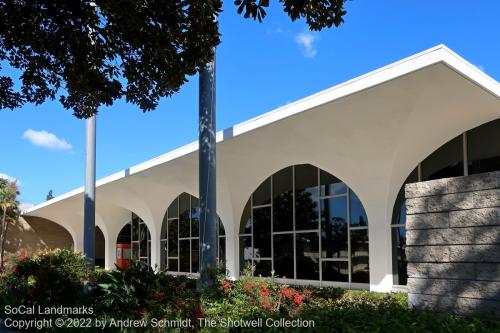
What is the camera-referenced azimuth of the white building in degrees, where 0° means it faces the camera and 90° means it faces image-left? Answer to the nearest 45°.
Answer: approximately 45°

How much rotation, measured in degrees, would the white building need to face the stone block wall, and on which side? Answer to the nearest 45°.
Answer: approximately 45° to its left
